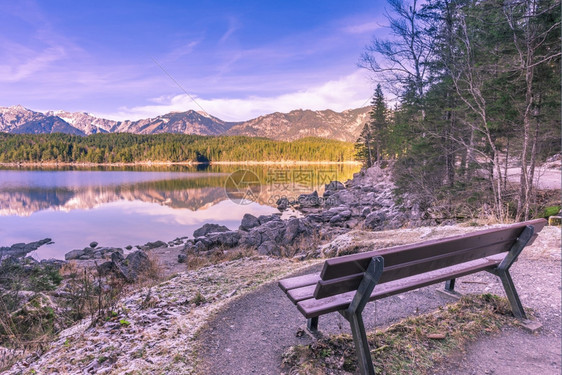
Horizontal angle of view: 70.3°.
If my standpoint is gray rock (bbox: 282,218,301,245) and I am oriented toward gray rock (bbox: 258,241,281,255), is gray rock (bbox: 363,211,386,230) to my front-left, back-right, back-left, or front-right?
back-left

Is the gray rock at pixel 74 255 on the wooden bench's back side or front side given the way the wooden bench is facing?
on the front side

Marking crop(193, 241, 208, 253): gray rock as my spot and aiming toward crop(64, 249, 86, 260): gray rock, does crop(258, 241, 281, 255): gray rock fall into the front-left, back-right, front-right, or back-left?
back-left

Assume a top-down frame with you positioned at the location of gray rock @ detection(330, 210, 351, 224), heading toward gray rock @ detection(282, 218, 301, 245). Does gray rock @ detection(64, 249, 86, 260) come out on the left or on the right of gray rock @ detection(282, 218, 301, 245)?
right
